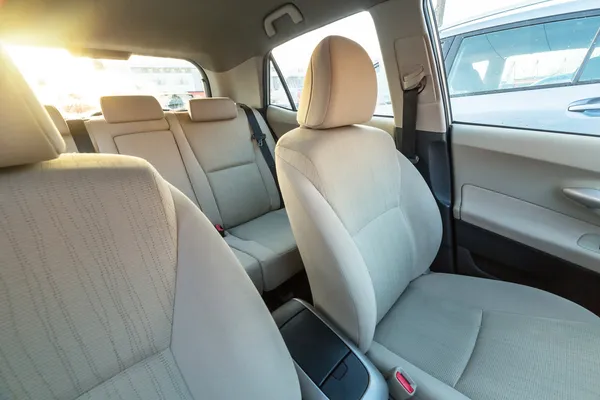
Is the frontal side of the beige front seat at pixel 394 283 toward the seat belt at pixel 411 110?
no

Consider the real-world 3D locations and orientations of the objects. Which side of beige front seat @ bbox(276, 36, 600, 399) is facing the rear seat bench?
back

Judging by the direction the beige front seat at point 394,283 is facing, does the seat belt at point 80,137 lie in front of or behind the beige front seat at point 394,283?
behind

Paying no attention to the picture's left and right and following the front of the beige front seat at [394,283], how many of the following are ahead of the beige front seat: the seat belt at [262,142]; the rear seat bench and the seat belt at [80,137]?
0

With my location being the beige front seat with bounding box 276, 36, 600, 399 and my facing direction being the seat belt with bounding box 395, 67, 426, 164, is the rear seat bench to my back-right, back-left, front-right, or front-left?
front-left

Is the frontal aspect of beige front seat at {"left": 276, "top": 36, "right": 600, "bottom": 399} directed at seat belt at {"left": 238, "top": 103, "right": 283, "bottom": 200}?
no

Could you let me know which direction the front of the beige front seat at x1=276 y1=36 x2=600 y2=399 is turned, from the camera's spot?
facing the viewer and to the right of the viewer
